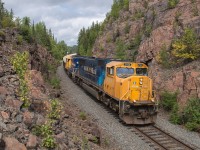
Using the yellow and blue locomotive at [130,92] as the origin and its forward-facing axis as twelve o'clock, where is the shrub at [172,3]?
The shrub is roughly at 8 o'clock from the yellow and blue locomotive.

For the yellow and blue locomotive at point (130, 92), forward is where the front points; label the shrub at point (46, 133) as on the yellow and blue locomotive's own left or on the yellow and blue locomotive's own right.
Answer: on the yellow and blue locomotive's own right

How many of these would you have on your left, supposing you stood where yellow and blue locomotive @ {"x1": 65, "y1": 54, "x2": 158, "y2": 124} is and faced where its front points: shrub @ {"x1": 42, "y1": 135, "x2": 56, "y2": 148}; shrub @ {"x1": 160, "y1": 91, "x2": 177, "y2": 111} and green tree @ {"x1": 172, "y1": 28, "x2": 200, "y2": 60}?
2

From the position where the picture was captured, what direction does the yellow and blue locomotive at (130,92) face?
facing the viewer and to the right of the viewer

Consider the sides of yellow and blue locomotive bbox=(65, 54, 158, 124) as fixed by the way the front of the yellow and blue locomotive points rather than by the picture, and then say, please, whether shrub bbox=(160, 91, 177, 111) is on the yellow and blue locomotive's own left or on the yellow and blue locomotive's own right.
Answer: on the yellow and blue locomotive's own left

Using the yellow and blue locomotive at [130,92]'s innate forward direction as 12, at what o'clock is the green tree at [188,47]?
The green tree is roughly at 9 o'clock from the yellow and blue locomotive.

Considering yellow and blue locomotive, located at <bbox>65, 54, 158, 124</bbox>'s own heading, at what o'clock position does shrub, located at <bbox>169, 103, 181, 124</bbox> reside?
The shrub is roughly at 10 o'clock from the yellow and blue locomotive.

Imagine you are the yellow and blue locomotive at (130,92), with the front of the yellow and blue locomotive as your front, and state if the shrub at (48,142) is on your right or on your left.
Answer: on your right

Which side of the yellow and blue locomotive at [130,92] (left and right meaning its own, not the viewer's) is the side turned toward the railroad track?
front
